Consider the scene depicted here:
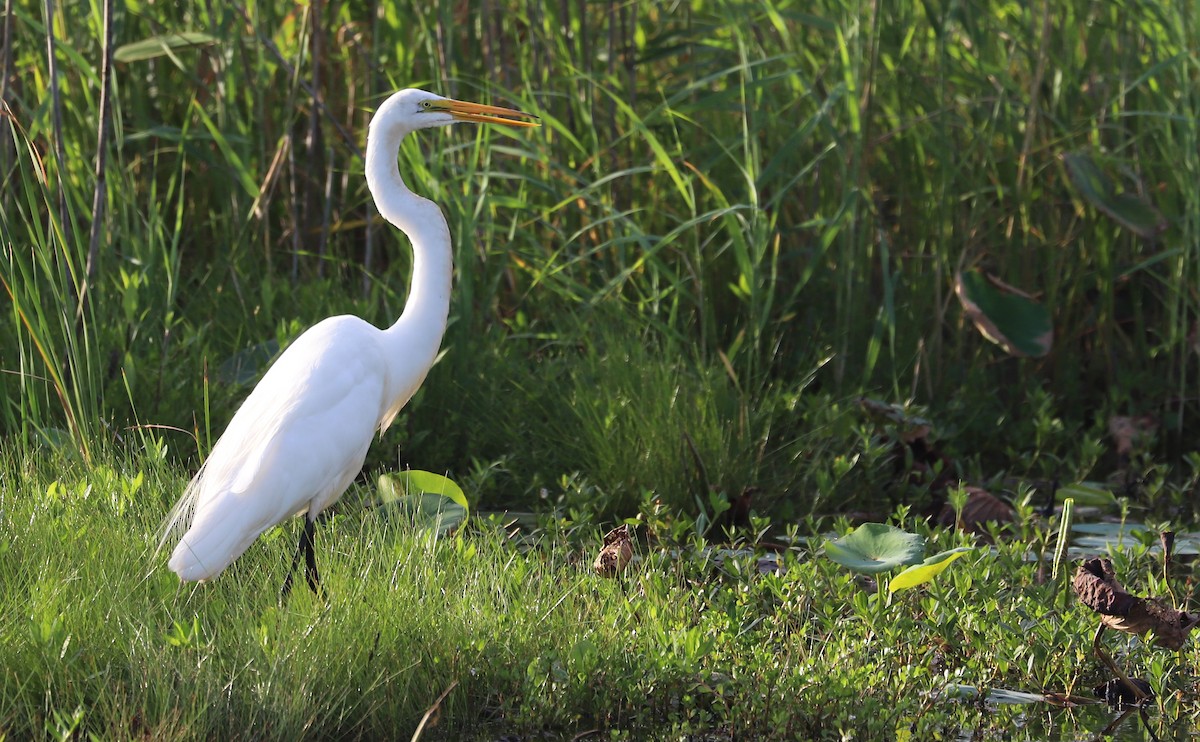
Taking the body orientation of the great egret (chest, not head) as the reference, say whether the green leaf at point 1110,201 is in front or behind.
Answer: in front

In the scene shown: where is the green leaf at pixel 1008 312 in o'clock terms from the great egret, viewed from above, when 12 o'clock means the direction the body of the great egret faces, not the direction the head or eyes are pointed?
The green leaf is roughly at 11 o'clock from the great egret.

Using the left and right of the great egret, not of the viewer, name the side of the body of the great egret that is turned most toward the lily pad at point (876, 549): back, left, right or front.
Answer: front

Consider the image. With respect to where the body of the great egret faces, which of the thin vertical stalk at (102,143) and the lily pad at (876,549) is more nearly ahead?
the lily pad

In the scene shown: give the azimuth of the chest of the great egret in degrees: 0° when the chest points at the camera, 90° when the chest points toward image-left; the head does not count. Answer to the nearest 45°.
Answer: approximately 270°

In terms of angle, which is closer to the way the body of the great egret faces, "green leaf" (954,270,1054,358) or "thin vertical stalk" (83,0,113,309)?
the green leaf

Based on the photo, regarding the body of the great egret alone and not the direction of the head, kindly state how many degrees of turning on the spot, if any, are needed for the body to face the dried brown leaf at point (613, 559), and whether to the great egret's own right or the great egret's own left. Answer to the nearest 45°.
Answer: approximately 45° to the great egret's own right

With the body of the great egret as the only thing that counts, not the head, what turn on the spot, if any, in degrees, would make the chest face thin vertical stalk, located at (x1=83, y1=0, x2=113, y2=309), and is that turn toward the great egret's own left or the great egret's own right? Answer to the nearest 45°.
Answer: approximately 135° to the great egret's own left

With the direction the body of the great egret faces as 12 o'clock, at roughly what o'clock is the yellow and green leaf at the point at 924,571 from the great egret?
The yellow and green leaf is roughly at 1 o'clock from the great egret.

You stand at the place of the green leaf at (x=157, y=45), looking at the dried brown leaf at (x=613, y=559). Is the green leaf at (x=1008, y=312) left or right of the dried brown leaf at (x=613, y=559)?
left

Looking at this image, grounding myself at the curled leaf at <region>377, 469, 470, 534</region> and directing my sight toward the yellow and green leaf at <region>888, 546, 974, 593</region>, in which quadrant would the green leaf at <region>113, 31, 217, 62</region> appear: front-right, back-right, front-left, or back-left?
back-left

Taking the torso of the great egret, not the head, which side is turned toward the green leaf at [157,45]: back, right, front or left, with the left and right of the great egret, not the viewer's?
left
